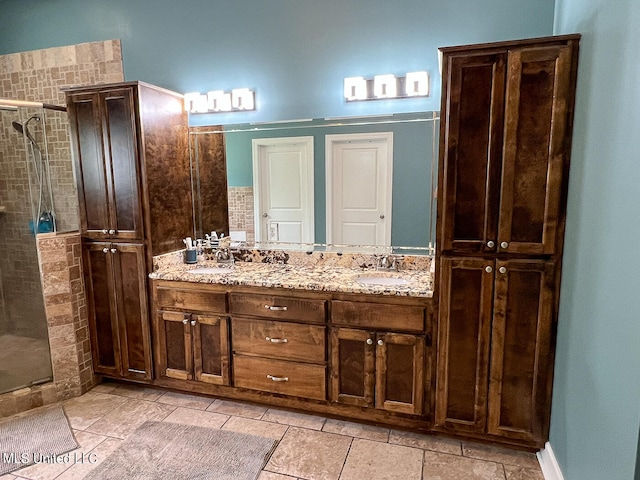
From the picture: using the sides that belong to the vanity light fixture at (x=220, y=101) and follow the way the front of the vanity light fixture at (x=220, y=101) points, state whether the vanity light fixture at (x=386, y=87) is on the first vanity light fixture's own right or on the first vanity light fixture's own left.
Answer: on the first vanity light fixture's own left

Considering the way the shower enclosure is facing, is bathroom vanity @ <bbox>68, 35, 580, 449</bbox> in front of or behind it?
in front

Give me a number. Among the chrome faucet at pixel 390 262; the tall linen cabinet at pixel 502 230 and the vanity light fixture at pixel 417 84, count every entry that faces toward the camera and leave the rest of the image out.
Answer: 3

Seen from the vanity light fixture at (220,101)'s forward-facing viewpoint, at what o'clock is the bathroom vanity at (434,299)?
The bathroom vanity is roughly at 9 o'clock from the vanity light fixture.

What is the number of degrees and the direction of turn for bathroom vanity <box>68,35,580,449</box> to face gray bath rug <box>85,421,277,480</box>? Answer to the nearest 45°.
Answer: approximately 45° to its right

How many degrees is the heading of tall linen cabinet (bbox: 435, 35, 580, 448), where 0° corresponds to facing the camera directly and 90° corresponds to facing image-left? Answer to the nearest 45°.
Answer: approximately 0°

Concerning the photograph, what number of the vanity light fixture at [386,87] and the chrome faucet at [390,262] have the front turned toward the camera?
2

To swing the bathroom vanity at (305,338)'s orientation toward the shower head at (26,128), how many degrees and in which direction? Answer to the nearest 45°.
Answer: approximately 45° to its right

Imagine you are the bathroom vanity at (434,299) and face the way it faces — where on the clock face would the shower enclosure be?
The shower enclosure is roughly at 2 o'clock from the bathroom vanity.
